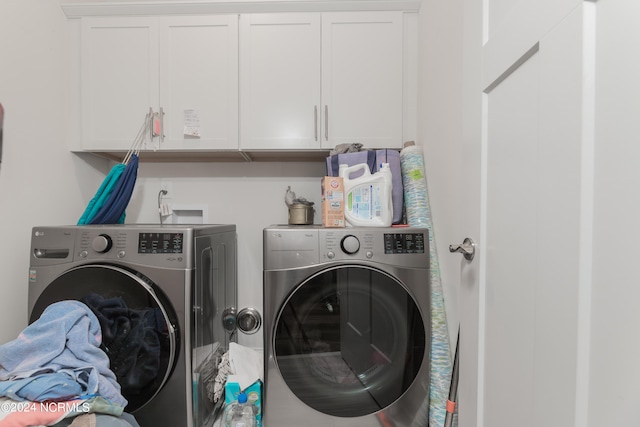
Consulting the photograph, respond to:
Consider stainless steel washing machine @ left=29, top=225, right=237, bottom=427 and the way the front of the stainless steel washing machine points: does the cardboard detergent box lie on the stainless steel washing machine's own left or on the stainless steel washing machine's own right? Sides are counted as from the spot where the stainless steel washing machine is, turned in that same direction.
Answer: on the stainless steel washing machine's own left

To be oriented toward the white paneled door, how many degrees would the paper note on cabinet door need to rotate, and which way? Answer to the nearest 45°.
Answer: approximately 45° to its left

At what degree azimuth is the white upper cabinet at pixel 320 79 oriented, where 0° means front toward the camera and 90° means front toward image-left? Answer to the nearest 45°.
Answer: approximately 0°

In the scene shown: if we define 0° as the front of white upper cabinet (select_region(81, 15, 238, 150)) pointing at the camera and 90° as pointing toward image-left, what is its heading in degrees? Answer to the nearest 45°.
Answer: approximately 0°
